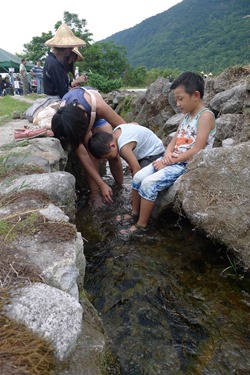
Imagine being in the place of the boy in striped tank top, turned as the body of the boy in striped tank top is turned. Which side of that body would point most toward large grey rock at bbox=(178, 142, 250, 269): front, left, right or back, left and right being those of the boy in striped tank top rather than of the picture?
left

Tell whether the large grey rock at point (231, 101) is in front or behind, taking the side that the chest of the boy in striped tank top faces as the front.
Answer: behind

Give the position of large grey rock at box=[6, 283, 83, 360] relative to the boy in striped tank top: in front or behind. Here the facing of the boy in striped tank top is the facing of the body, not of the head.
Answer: in front

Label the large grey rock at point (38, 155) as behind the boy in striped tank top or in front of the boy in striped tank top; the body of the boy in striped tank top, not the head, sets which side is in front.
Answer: in front

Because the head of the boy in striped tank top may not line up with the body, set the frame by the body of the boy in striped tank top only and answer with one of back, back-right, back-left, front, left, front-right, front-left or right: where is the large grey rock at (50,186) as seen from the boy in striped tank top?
front

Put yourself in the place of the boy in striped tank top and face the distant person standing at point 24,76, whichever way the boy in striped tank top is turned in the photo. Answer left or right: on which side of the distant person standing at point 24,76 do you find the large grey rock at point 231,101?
right

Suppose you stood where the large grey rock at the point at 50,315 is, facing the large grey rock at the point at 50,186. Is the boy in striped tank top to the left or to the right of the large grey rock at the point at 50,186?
right

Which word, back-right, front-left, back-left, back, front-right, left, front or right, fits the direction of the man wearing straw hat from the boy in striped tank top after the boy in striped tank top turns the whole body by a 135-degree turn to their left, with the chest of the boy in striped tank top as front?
back-left

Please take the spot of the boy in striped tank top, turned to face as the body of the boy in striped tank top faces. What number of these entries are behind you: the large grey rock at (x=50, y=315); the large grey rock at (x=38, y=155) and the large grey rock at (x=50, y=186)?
0

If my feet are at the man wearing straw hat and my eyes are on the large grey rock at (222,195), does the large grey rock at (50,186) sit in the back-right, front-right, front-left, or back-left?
front-right
